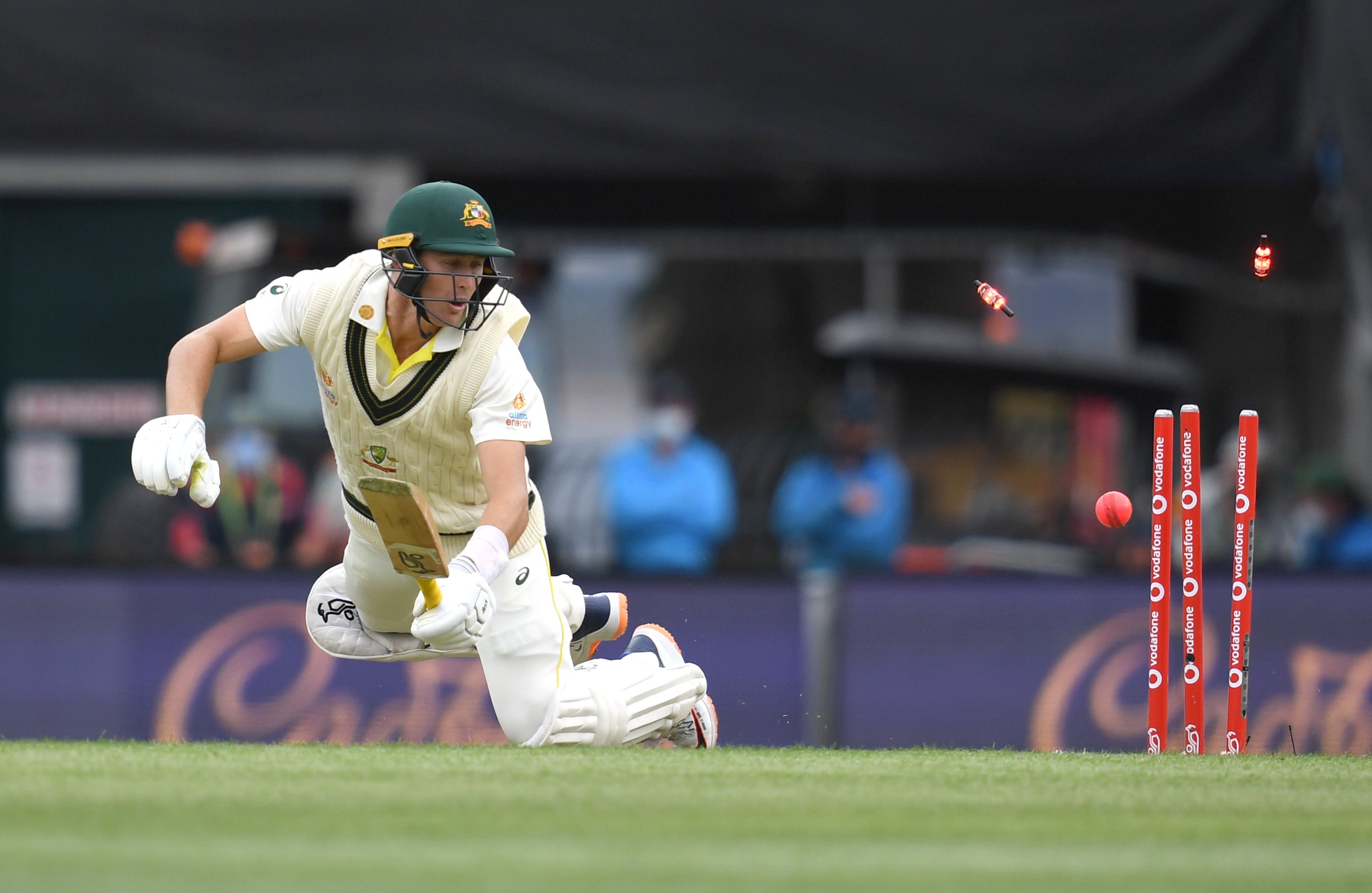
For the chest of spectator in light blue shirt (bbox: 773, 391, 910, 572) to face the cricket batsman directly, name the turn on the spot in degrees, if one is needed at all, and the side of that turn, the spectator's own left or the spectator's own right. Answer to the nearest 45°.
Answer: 0° — they already face them

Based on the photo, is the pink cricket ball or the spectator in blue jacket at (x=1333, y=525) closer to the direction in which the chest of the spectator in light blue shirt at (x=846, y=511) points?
the pink cricket ball

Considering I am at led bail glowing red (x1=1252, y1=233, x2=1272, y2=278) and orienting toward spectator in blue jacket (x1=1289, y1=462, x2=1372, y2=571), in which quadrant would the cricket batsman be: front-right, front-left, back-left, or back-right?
back-left

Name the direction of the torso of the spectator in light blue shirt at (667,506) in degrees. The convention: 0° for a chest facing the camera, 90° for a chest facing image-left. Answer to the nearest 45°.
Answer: approximately 0°

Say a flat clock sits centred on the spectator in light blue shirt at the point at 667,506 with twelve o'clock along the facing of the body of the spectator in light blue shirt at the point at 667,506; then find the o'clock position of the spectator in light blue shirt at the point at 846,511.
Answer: the spectator in light blue shirt at the point at 846,511 is roughly at 9 o'clock from the spectator in light blue shirt at the point at 667,506.

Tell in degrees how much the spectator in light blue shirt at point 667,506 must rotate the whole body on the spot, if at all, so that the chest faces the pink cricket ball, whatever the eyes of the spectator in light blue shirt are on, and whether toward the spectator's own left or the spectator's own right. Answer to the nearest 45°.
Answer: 0° — they already face it

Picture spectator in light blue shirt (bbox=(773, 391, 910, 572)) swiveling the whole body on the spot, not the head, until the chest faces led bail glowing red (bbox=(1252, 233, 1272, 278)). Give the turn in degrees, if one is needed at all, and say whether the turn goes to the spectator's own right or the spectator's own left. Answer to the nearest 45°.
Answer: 0° — they already face it

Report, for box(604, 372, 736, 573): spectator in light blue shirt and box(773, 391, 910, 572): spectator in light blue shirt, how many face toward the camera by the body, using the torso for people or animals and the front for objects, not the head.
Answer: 2
